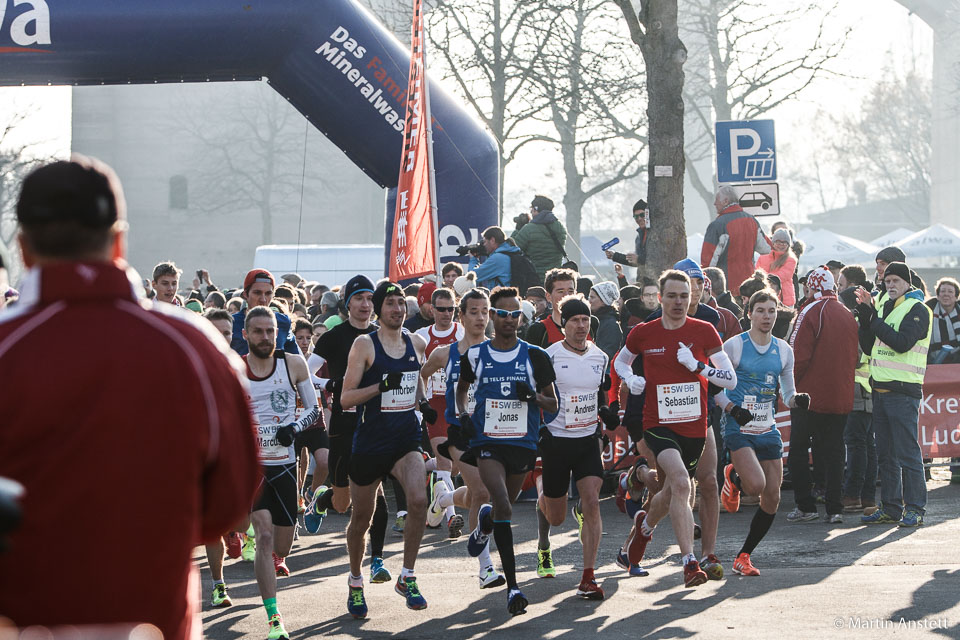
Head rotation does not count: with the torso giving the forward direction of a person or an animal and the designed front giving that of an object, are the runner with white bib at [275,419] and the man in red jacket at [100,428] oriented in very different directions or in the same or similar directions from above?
very different directions

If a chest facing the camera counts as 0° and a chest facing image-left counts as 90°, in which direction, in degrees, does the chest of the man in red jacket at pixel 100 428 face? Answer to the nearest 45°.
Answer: approximately 180°

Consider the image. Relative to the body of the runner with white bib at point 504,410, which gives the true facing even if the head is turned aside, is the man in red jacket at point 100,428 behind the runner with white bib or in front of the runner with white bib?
in front

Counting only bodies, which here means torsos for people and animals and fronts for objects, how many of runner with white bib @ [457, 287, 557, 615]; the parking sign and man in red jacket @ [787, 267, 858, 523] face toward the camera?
2

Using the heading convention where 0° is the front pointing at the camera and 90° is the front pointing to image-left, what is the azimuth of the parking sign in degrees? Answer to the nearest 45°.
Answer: approximately 0°

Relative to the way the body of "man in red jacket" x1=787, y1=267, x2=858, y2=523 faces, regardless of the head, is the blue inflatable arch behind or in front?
in front

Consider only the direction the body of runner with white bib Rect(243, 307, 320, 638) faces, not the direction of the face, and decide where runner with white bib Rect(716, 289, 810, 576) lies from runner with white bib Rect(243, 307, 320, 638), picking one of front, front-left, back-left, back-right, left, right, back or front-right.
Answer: left
